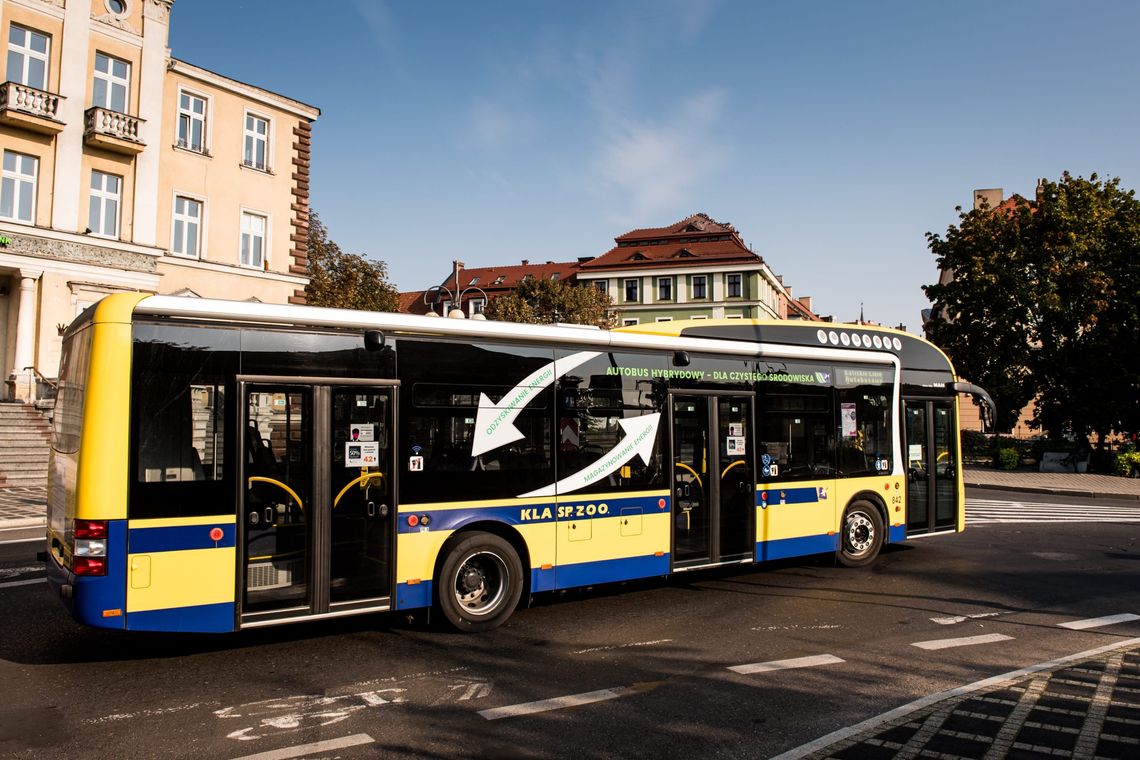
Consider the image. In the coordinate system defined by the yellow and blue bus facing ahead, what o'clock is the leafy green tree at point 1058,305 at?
The leafy green tree is roughly at 12 o'clock from the yellow and blue bus.

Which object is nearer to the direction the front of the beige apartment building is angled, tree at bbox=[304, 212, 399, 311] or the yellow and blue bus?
the yellow and blue bus

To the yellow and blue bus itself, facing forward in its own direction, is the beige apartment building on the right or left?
on its left

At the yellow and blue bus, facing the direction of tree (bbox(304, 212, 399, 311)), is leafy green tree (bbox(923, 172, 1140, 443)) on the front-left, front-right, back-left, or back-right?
front-right

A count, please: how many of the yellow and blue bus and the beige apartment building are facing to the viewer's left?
0

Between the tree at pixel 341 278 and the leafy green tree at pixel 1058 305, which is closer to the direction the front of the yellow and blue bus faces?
the leafy green tree

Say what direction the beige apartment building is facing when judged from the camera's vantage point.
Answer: facing the viewer and to the right of the viewer

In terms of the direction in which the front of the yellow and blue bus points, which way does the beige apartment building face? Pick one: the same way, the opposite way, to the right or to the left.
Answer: to the right

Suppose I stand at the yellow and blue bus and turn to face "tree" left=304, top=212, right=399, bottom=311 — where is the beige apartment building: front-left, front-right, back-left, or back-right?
front-left

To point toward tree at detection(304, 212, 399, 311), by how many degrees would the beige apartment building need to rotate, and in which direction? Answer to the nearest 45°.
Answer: approximately 90° to its left

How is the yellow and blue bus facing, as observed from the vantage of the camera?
facing away from the viewer and to the right of the viewer
